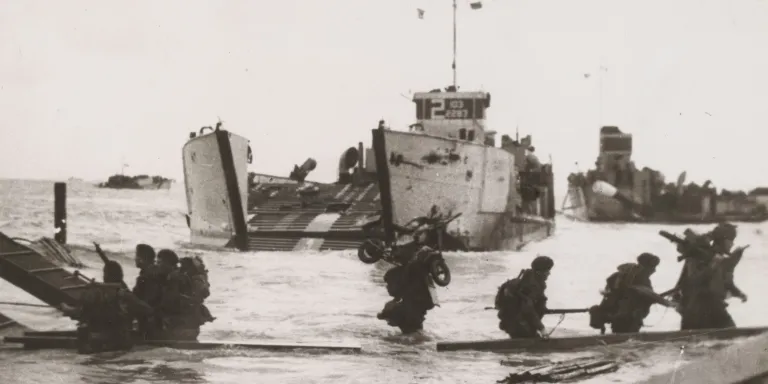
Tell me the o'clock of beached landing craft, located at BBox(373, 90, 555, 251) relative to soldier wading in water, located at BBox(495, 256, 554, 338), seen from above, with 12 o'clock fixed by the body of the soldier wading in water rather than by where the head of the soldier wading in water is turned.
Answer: The beached landing craft is roughly at 9 o'clock from the soldier wading in water.

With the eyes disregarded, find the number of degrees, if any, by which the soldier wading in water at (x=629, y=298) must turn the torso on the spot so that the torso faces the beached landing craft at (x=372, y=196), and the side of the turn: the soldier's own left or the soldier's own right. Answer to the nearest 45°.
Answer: approximately 135° to the soldier's own left

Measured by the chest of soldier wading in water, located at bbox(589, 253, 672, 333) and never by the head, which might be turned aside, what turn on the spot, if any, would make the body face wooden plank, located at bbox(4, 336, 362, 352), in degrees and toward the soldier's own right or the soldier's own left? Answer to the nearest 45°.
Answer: approximately 180°

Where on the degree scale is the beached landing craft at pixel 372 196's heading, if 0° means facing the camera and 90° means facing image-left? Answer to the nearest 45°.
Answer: approximately 45°

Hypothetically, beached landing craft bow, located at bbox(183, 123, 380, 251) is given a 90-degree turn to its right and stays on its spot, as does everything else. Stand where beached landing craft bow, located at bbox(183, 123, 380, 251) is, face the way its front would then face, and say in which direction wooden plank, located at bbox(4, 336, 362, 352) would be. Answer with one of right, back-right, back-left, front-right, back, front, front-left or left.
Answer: back-left

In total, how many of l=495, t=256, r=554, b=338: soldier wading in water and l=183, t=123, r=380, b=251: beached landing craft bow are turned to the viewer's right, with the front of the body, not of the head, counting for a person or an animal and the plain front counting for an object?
1

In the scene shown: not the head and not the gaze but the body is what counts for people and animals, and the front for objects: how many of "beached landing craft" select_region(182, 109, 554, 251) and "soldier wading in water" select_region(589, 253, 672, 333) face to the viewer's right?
1

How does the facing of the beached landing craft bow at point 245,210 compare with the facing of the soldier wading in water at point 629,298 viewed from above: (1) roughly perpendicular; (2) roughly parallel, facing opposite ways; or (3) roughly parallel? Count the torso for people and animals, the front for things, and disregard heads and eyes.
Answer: roughly perpendicular

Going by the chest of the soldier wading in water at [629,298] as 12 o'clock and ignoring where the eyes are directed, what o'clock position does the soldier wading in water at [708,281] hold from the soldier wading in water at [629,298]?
the soldier wading in water at [708,281] is roughly at 12 o'clock from the soldier wading in water at [629,298].

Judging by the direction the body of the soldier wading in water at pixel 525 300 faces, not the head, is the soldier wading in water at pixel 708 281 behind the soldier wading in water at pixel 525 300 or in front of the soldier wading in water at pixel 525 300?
in front

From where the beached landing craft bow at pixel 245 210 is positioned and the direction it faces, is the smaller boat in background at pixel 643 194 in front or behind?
behind

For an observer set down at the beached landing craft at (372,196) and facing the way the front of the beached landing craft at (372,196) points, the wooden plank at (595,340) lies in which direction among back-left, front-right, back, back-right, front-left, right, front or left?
front-left

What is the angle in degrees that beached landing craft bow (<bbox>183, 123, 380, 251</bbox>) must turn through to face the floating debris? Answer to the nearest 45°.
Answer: approximately 45° to its left

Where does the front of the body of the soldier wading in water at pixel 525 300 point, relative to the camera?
to the viewer's right

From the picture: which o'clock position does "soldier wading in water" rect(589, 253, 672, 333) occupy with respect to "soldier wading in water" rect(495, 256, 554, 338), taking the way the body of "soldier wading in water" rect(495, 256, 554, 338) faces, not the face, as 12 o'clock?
"soldier wading in water" rect(589, 253, 672, 333) is roughly at 11 o'clock from "soldier wading in water" rect(495, 256, 554, 338).

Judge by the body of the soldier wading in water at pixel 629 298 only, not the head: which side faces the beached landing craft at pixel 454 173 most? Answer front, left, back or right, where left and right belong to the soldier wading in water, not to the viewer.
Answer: left

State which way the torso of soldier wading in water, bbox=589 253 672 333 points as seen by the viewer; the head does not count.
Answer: to the viewer's right
